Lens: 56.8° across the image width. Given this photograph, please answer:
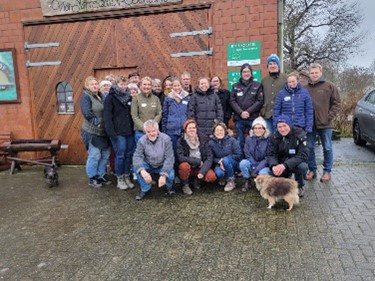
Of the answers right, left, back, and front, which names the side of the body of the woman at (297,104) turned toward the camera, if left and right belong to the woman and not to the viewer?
front

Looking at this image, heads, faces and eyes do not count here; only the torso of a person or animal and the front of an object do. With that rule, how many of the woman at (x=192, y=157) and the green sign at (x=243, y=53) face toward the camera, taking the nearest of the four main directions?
2

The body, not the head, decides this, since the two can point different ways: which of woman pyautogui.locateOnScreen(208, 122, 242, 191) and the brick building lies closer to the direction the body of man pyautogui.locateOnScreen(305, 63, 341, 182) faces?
the woman

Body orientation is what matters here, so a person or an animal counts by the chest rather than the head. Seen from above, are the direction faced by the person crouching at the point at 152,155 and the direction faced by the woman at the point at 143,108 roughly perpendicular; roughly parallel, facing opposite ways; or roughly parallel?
roughly parallel

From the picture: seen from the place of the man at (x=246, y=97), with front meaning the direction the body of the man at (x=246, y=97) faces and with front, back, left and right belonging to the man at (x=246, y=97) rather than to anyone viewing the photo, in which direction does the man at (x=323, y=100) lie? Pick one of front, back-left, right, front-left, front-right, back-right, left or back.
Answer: left

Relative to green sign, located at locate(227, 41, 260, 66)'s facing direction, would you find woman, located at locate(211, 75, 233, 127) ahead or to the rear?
ahead

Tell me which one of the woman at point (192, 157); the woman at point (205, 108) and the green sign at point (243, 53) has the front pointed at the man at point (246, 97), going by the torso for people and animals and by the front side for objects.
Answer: the green sign

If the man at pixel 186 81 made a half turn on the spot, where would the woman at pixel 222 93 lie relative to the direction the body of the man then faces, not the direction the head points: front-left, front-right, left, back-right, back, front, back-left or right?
right

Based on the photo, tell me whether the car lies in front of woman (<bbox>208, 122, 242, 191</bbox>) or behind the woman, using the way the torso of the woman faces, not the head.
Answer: behind

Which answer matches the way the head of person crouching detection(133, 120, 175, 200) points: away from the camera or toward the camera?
toward the camera

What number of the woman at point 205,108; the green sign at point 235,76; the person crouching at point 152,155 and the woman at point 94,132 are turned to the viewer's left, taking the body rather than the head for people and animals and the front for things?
0

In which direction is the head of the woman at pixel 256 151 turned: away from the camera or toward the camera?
toward the camera

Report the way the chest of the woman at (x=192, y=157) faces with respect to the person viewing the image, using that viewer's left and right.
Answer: facing the viewer
